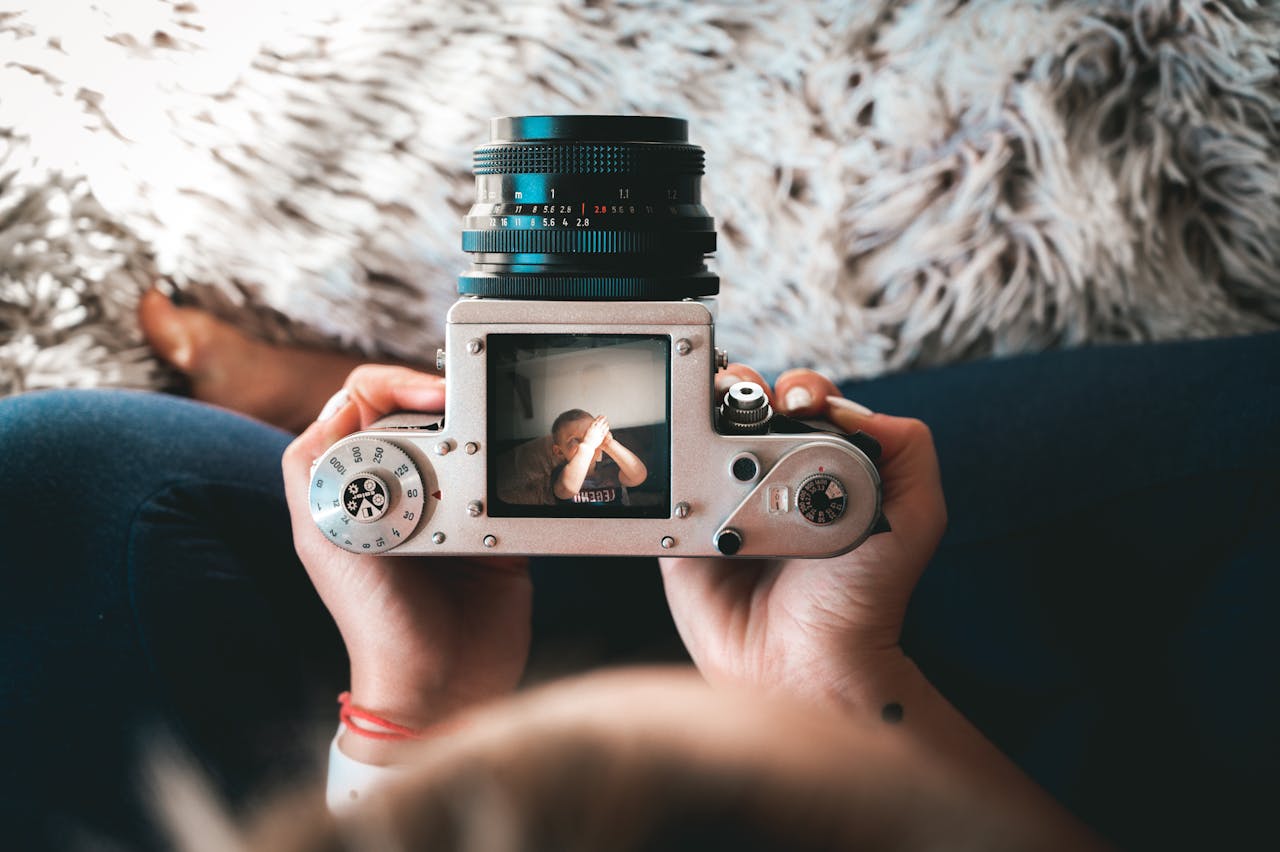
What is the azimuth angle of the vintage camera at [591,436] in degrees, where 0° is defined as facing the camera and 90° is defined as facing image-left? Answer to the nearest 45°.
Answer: approximately 180°
